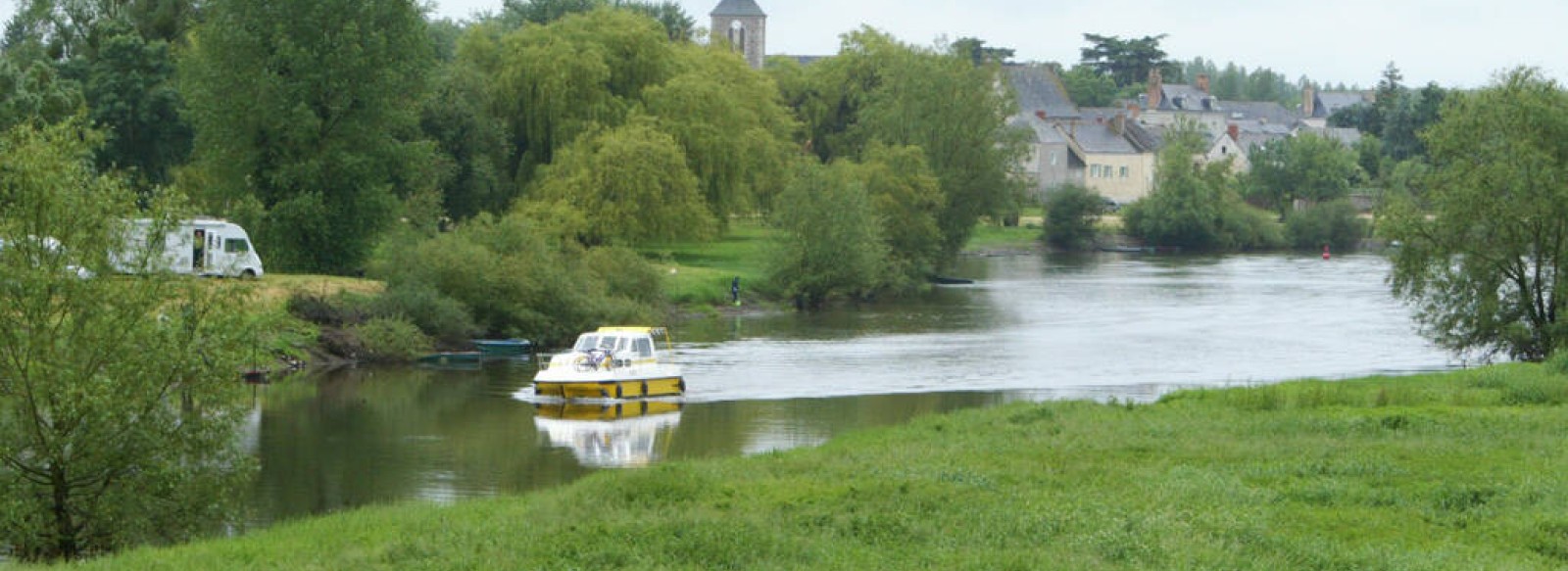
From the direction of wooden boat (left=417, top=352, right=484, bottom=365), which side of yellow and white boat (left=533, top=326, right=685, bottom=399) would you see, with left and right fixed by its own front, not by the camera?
right

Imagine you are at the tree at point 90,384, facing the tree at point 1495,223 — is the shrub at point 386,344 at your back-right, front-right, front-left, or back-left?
front-left

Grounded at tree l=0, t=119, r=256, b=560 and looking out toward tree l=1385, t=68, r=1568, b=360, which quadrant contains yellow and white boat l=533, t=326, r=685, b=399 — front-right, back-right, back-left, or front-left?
front-left

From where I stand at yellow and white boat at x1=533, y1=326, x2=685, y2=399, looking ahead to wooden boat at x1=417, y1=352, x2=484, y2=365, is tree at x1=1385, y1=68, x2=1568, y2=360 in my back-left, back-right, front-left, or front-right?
back-right

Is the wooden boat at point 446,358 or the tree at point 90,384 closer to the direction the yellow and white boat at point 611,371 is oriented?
the tree

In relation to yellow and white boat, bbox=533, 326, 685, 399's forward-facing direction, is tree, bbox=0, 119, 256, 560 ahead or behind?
ahead

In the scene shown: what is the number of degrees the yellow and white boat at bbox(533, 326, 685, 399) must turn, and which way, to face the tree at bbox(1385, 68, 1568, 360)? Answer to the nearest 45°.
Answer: approximately 135° to its left

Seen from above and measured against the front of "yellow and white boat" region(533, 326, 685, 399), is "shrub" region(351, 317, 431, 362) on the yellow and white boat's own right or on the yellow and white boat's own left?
on the yellow and white boat's own right

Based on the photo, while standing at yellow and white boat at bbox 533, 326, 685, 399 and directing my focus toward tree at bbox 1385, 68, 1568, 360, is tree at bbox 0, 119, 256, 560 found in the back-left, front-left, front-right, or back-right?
back-right
